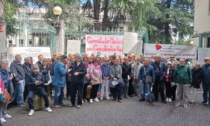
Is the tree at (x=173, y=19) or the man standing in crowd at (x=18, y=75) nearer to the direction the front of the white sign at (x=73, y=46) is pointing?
the man standing in crowd

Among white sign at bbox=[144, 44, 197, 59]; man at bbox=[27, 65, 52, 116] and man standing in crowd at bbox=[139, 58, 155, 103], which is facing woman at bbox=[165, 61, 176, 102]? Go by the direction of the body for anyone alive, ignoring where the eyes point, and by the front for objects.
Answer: the white sign

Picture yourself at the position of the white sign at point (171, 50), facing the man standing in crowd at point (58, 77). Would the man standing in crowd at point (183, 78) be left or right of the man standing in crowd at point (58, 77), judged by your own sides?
left

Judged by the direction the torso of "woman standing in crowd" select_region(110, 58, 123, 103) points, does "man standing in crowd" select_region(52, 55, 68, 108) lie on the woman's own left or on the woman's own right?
on the woman's own right

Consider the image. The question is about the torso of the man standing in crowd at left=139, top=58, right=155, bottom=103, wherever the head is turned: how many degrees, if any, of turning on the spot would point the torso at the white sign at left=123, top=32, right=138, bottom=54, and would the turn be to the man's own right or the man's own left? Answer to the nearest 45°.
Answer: approximately 180°

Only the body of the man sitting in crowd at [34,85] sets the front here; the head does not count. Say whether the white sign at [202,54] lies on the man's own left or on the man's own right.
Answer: on the man's own left

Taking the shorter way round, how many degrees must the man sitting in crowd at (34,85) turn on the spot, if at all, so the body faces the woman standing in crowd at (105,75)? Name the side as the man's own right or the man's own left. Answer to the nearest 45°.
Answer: approximately 135° to the man's own left
